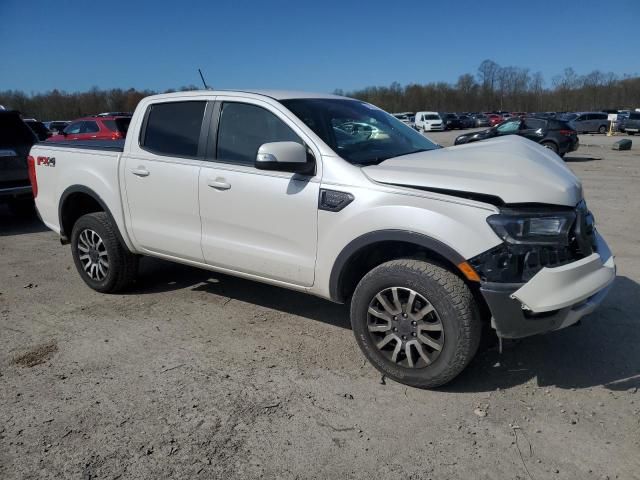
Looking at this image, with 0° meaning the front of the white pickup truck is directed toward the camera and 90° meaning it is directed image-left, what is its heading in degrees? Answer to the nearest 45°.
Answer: approximately 315°

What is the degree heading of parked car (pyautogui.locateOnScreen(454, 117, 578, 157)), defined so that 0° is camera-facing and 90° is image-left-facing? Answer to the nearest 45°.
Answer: approximately 135°

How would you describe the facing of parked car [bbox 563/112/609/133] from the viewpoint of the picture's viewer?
facing to the left of the viewer

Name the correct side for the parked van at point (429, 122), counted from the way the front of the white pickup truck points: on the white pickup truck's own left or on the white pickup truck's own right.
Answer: on the white pickup truck's own left

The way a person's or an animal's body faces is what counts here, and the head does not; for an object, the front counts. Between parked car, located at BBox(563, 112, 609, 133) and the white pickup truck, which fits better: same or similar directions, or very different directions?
very different directions

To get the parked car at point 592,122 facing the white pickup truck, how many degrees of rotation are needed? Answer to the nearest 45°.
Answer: approximately 90° to its left

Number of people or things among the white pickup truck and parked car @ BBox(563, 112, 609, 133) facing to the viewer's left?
1

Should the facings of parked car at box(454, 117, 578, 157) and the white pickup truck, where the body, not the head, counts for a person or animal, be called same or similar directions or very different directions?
very different directions

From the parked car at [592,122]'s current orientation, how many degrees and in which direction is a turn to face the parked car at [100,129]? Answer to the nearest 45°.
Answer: approximately 45° to its left

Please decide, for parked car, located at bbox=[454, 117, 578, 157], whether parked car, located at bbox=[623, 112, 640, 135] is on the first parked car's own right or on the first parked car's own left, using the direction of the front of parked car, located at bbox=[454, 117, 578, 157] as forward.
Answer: on the first parked car's own right
